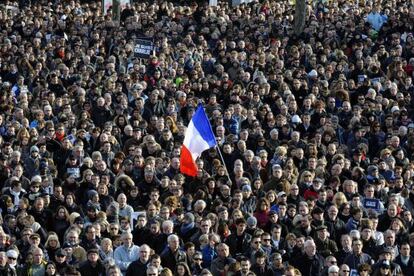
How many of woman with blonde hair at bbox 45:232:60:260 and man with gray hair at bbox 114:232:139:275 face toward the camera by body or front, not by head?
2

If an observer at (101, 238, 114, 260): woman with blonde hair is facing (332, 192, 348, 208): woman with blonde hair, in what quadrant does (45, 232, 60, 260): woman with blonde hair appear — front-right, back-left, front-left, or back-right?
back-left

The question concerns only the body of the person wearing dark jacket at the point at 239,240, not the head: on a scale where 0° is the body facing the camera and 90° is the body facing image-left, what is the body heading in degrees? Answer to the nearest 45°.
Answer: approximately 0°

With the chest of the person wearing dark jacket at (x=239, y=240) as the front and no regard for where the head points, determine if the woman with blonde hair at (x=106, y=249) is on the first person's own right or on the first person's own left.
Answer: on the first person's own right

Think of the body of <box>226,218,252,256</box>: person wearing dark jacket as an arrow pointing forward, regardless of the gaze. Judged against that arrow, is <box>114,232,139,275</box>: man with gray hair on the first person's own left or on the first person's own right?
on the first person's own right

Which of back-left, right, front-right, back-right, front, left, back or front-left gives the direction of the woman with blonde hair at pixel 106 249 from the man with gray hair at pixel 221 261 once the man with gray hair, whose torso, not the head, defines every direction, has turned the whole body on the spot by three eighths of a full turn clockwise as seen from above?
front

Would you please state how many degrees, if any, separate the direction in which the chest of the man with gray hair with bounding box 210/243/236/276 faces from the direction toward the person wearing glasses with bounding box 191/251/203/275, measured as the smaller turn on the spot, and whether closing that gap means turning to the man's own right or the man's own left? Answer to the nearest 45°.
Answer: approximately 135° to the man's own right

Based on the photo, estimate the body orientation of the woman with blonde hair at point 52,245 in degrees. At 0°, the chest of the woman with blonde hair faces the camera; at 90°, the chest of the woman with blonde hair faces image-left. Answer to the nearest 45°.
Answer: approximately 0°

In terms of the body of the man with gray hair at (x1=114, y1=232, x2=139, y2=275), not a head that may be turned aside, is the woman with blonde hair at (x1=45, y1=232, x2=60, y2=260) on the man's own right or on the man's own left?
on the man's own right

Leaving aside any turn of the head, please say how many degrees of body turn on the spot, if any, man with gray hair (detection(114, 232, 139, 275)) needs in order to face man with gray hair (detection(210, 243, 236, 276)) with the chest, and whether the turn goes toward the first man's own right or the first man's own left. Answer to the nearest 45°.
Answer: approximately 90° to the first man's own left
